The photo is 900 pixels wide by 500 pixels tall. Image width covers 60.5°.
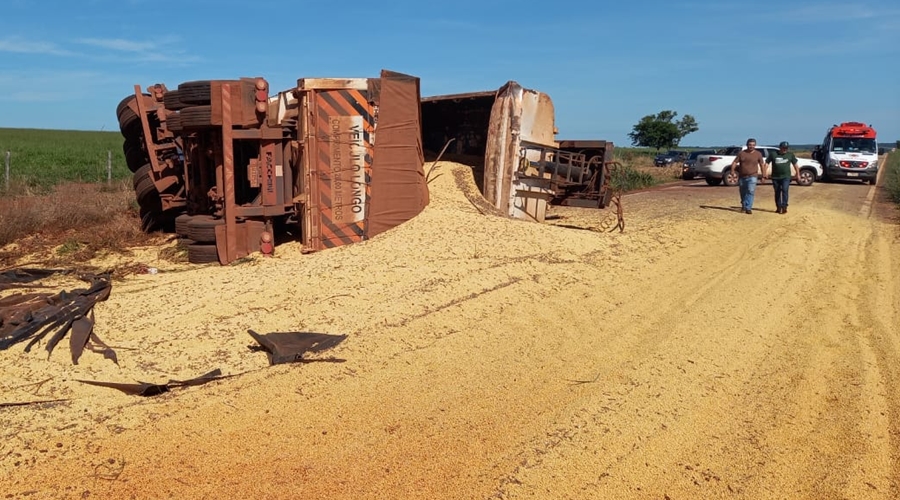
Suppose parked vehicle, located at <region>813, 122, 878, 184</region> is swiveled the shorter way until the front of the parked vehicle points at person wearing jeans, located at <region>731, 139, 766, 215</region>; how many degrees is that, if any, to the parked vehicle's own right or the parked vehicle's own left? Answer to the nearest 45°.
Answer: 0° — it already faces them

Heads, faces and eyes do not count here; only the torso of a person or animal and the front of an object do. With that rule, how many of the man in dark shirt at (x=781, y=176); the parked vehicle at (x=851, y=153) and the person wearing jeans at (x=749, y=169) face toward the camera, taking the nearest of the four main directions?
3

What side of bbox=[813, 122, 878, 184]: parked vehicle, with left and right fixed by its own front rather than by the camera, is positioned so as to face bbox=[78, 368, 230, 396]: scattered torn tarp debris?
front

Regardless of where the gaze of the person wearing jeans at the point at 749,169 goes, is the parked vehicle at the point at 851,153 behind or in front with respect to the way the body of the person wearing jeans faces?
behind

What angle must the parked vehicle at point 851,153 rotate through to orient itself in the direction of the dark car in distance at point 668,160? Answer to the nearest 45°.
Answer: approximately 135° to its right

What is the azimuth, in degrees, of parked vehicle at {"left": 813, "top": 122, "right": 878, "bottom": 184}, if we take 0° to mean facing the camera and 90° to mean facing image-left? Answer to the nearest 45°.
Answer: approximately 0°

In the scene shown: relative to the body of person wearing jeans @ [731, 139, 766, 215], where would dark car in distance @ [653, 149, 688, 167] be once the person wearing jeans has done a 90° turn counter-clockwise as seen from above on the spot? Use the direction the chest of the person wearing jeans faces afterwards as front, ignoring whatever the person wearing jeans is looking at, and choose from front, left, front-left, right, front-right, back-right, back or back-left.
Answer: left

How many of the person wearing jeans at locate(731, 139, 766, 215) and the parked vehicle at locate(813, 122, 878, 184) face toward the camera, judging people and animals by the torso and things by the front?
2

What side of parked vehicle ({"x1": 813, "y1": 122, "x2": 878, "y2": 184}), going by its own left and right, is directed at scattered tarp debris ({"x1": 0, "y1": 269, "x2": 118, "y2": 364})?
front

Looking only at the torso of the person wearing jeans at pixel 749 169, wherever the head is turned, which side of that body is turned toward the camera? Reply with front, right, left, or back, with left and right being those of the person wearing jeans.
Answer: front

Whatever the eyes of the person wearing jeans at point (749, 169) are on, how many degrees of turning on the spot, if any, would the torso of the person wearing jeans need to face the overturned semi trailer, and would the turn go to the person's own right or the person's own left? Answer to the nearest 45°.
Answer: approximately 45° to the person's own right

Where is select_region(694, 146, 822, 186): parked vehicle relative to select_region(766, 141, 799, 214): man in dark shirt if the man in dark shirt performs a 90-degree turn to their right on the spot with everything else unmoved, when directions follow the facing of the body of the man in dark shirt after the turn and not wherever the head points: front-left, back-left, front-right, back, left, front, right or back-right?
right

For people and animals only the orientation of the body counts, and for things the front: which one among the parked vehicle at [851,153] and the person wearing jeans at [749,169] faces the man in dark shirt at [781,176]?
the parked vehicle

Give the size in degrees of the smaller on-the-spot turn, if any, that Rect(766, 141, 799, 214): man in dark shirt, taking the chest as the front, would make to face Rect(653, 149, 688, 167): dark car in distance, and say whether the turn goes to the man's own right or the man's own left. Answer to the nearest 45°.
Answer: approximately 180°
